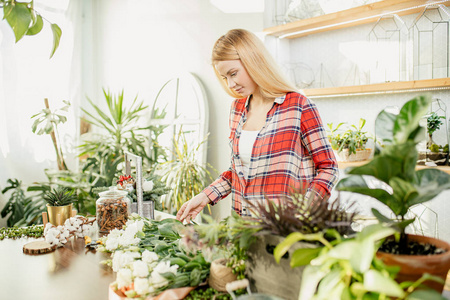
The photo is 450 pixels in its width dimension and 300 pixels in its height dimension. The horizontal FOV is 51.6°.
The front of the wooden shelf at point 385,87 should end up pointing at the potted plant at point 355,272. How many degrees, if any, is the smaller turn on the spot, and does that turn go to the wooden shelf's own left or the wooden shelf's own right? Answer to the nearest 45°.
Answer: approximately 45° to the wooden shelf's own left

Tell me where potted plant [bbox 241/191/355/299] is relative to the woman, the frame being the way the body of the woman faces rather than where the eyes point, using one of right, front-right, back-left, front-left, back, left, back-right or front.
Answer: front-left

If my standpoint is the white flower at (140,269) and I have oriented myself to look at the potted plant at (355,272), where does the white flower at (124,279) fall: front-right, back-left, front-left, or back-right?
back-right

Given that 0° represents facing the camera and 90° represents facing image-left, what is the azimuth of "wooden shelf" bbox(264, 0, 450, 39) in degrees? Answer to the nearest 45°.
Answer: approximately 45°

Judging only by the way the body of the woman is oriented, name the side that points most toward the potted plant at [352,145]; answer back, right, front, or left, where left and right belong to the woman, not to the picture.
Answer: back

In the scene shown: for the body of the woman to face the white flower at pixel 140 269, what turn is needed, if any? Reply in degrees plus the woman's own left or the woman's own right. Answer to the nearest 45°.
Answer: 0° — they already face it

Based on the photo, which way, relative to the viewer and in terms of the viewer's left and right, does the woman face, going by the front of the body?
facing the viewer and to the left of the viewer

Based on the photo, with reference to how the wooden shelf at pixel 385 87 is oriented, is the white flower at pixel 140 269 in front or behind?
in front
